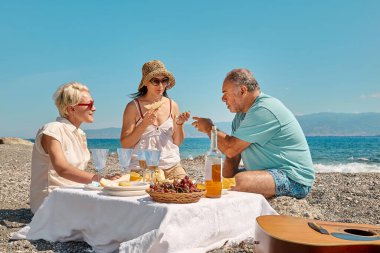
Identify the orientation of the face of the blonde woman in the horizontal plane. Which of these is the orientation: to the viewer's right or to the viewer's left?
to the viewer's right

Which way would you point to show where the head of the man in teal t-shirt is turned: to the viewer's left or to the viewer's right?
to the viewer's left

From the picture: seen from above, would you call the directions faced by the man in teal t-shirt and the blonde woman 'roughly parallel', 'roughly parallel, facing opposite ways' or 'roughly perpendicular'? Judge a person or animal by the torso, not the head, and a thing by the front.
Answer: roughly parallel, facing opposite ways

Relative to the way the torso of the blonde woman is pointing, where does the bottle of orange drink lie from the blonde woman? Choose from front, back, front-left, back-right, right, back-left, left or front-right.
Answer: front-right

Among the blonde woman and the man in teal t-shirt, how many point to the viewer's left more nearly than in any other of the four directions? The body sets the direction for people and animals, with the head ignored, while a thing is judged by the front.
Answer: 1

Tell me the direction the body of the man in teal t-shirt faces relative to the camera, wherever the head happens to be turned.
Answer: to the viewer's left

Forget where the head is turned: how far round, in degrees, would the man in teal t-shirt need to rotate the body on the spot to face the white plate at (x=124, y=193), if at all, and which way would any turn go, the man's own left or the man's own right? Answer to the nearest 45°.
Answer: approximately 45° to the man's own left

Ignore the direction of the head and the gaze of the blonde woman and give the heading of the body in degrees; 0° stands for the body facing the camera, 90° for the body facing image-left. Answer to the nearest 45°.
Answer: approximately 270°

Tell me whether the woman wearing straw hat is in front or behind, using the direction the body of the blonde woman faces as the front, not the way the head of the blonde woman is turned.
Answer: in front
